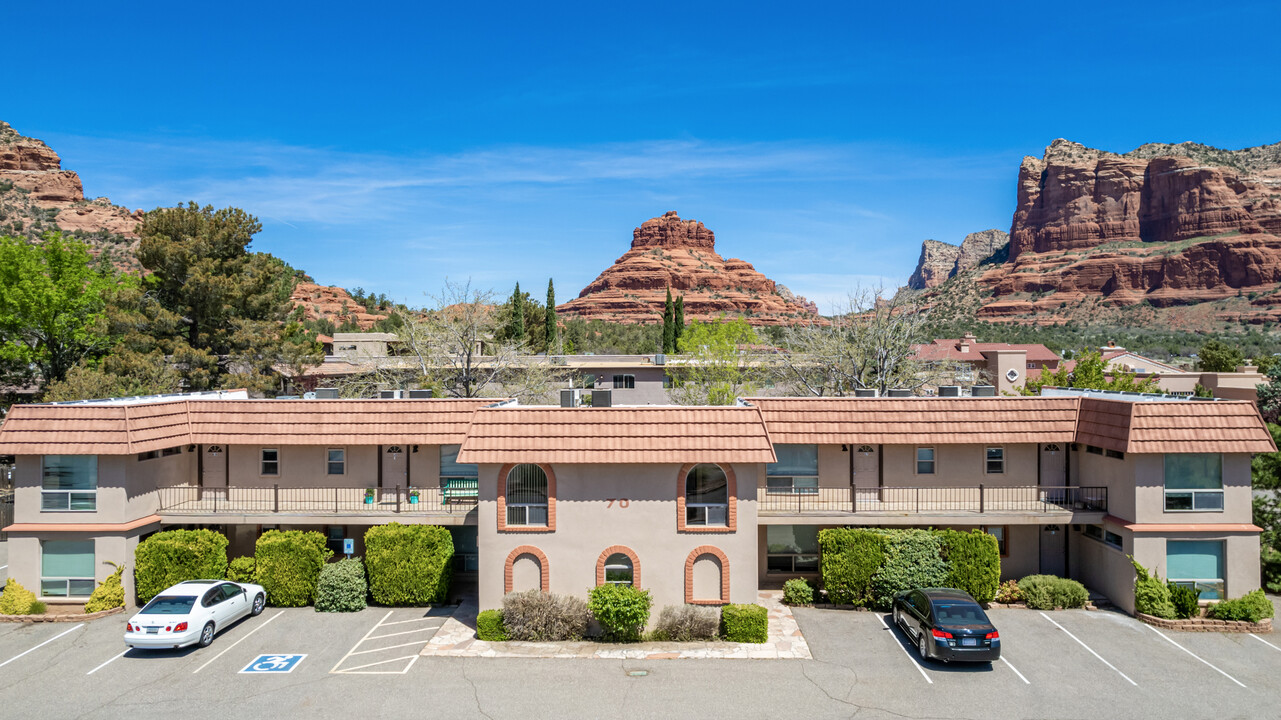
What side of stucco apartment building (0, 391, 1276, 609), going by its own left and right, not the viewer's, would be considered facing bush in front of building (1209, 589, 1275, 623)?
left

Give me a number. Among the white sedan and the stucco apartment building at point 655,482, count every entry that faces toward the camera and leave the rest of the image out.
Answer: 1

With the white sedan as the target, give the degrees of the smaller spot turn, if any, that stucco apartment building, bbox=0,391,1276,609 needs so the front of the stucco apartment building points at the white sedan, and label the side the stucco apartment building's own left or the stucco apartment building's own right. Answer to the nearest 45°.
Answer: approximately 90° to the stucco apartment building's own right

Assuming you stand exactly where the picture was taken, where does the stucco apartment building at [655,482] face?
facing the viewer

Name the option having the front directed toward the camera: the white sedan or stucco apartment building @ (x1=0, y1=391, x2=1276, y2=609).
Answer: the stucco apartment building

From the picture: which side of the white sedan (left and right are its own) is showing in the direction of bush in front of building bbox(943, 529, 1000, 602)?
right

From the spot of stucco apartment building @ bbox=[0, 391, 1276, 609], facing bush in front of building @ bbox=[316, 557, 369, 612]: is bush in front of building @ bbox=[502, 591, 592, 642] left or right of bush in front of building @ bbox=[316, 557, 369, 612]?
left

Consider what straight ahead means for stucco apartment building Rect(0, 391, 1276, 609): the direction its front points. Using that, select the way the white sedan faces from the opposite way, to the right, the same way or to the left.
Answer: the opposite way

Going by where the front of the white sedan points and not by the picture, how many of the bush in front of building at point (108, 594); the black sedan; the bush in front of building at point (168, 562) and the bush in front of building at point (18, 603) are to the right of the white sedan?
1
